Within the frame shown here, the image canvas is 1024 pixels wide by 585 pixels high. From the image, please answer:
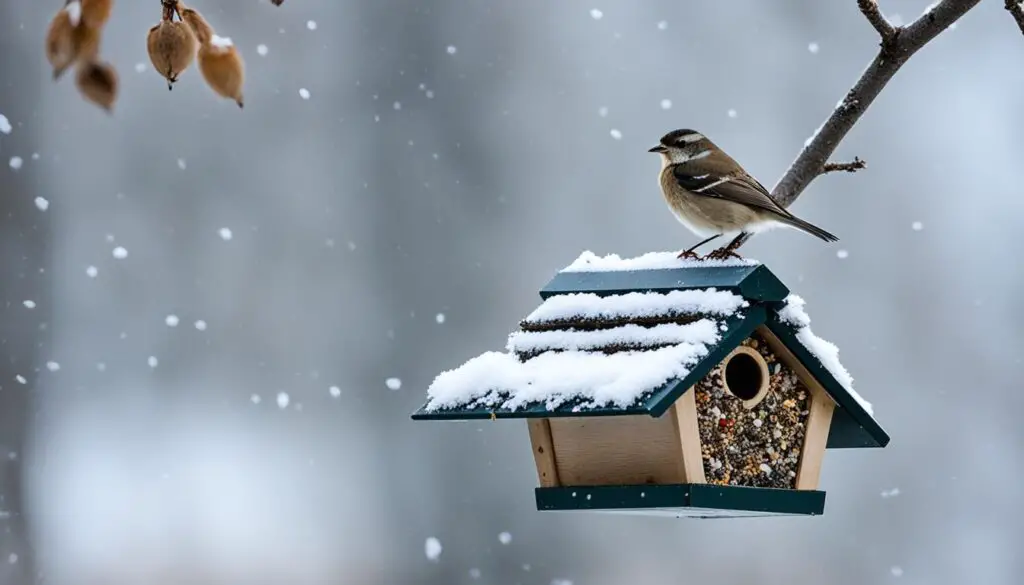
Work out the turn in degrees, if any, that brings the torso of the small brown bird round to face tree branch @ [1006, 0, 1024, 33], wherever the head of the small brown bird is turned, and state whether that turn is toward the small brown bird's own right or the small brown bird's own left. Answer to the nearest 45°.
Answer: approximately 135° to the small brown bird's own left

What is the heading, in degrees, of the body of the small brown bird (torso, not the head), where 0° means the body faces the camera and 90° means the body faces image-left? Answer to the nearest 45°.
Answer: approximately 90°
